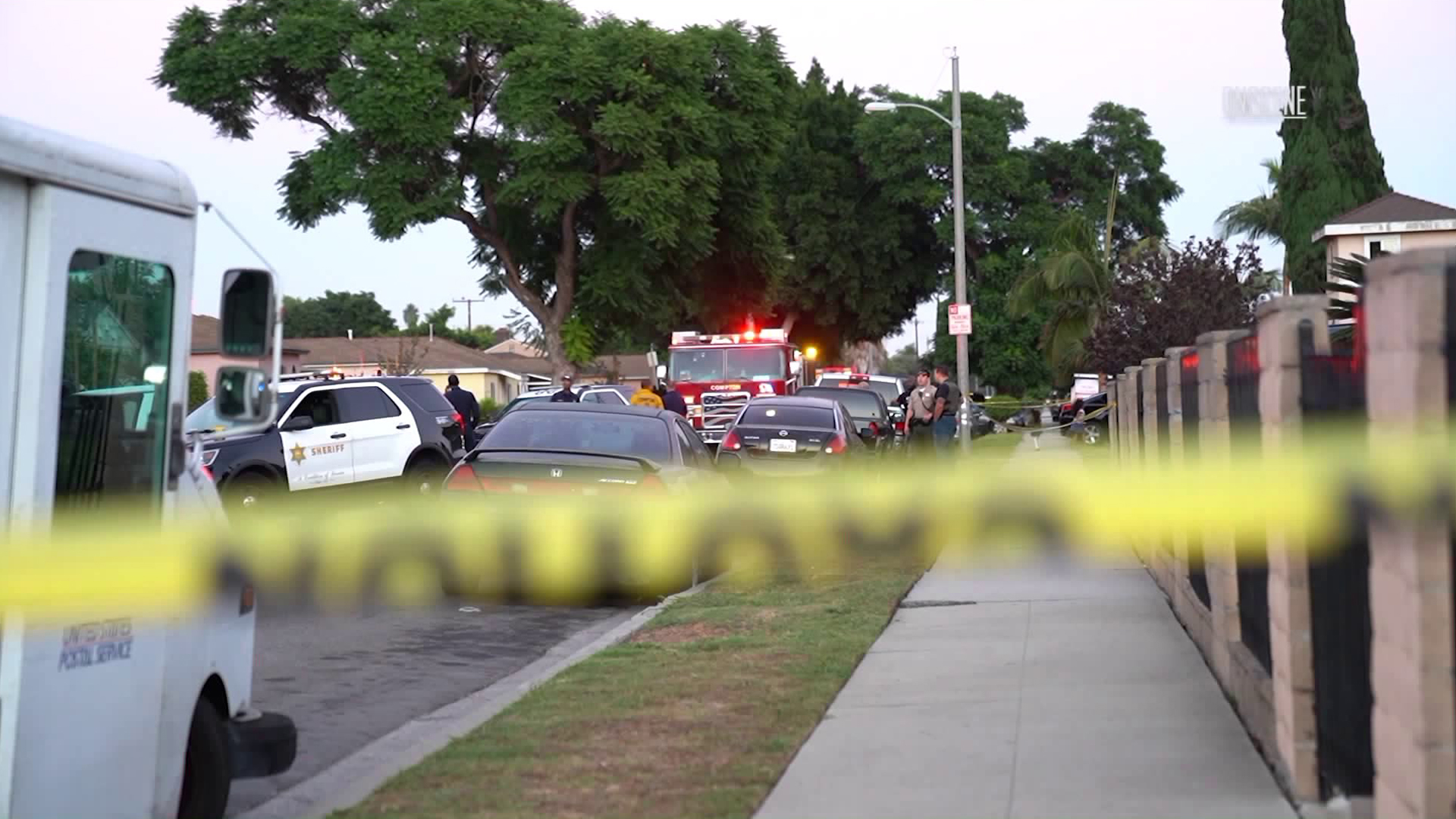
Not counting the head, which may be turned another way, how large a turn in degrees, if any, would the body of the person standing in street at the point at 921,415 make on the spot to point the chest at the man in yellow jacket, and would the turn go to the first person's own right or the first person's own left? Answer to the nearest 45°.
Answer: approximately 90° to the first person's own right

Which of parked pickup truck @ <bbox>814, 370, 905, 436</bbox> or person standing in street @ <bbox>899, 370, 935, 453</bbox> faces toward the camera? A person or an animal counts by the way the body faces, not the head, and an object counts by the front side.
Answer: the person standing in street

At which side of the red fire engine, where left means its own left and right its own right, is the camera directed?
front

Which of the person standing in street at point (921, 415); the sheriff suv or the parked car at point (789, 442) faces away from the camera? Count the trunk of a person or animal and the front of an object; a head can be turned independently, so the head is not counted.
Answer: the parked car

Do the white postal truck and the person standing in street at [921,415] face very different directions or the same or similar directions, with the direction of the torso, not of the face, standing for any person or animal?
very different directions

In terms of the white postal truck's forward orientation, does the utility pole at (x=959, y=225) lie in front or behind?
in front

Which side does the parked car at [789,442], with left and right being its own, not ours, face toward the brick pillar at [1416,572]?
back

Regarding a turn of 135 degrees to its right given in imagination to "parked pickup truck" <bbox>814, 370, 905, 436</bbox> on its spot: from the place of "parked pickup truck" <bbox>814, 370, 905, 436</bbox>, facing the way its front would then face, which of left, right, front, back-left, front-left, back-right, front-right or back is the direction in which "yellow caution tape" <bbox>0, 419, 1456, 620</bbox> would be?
front-right

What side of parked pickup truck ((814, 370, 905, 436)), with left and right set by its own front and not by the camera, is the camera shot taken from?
back

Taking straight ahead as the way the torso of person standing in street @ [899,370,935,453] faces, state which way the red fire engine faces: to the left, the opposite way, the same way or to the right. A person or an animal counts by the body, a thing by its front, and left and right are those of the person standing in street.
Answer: the same way

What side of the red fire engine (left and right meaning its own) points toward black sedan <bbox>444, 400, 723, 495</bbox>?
front

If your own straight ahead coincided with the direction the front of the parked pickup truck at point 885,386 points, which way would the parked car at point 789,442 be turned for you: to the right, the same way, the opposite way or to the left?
the same way

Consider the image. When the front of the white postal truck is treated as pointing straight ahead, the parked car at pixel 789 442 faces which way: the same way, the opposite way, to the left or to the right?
the same way

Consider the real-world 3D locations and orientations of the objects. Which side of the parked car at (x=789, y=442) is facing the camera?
back

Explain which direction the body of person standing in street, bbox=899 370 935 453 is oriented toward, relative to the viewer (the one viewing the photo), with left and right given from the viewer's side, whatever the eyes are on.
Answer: facing the viewer

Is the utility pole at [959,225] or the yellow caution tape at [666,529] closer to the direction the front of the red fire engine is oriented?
the yellow caution tape
